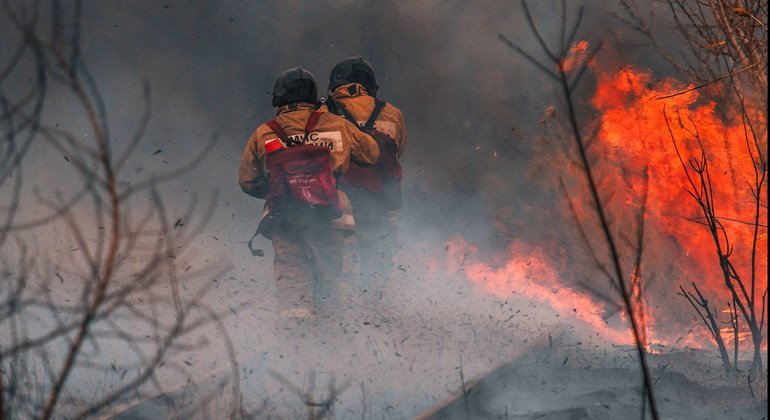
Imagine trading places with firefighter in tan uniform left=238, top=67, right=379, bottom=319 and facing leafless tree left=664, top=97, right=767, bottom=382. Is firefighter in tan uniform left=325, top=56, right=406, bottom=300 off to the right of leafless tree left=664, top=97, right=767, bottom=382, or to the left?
left

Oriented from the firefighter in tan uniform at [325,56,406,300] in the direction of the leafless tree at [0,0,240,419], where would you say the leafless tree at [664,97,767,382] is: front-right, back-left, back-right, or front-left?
front-left

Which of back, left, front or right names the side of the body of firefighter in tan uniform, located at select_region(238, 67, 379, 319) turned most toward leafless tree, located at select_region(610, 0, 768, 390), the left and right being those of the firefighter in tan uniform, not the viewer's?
right

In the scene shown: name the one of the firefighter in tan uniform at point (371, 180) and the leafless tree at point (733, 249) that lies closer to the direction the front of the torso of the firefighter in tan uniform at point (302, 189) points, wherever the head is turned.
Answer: the firefighter in tan uniform

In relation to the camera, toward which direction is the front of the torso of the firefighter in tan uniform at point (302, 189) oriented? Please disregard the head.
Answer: away from the camera

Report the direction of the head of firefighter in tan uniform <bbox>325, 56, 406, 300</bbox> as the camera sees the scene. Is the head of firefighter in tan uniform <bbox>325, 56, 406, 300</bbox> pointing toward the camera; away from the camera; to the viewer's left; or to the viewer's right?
away from the camera

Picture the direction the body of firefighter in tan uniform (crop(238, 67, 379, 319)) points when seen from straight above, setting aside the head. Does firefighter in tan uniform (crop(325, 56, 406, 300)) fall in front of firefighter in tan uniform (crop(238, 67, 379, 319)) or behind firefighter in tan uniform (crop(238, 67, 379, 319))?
in front

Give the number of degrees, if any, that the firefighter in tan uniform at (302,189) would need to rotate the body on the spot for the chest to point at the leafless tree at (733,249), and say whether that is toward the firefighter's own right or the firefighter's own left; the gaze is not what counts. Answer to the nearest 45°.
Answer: approximately 90° to the firefighter's own right
